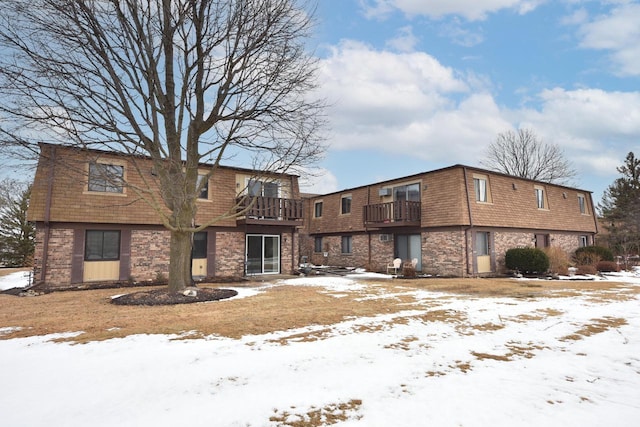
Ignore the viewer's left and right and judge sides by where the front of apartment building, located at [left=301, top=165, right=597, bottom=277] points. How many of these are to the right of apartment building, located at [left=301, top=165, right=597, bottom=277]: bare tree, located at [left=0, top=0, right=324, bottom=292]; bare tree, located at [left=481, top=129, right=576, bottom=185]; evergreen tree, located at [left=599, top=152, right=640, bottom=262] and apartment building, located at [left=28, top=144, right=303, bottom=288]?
2

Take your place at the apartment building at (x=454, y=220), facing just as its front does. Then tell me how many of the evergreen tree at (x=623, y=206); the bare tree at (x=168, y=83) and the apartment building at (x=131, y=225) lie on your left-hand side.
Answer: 1

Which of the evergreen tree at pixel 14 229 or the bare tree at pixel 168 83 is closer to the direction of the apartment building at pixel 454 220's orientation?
the bare tree

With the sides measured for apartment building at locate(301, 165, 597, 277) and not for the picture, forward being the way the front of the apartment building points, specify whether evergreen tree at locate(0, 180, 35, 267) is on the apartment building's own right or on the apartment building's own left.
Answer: on the apartment building's own right

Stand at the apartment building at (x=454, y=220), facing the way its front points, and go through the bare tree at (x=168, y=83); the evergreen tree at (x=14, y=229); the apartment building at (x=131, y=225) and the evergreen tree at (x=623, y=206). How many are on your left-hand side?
1

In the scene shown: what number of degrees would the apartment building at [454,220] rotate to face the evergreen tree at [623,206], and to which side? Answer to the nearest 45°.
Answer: approximately 90° to its left

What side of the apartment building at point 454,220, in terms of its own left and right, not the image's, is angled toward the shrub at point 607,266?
left

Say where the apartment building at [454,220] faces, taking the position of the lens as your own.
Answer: facing the viewer and to the right of the viewer

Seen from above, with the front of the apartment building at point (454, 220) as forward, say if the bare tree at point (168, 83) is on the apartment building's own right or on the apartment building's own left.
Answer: on the apartment building's own right

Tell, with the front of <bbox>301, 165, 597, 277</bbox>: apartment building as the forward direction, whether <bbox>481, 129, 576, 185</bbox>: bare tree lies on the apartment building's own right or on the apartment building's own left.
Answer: on the apartment building's own left

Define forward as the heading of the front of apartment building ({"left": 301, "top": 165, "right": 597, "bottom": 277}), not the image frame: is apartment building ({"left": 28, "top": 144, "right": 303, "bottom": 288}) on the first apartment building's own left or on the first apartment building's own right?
on the first apartment building's own right
